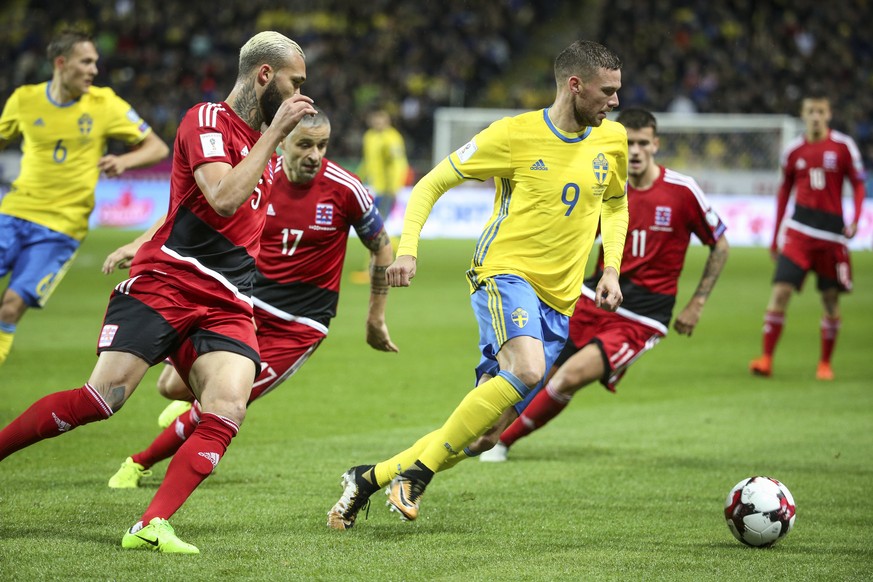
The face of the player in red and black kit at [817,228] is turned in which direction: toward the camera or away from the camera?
toward the camera

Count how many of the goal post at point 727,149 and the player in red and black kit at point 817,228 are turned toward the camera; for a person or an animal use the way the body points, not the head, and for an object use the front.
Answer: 2

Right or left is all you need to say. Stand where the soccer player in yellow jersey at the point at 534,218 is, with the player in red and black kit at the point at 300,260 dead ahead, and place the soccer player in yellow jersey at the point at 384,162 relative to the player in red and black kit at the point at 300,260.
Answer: right

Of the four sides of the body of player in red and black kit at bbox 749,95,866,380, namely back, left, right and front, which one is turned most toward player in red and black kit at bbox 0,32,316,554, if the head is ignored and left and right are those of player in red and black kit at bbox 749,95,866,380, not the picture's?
front

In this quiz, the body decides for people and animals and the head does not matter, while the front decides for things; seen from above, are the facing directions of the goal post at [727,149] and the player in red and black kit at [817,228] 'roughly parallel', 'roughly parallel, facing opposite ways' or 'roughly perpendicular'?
roughly parallel

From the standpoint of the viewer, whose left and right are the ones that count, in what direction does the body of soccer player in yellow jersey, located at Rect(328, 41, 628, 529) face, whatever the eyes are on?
facing the viewer and to the right of the viewer

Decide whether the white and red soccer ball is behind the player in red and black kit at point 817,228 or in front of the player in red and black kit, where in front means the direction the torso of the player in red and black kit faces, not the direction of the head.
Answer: in front

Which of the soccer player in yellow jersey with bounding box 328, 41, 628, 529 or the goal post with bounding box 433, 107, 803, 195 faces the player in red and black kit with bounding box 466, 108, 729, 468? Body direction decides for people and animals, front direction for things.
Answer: the goal post

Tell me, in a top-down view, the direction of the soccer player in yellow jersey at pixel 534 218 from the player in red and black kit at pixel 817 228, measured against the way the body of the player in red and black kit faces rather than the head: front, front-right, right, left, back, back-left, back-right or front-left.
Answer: front

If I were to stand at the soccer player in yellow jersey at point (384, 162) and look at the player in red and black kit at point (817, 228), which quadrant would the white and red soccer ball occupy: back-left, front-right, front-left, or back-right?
front-right

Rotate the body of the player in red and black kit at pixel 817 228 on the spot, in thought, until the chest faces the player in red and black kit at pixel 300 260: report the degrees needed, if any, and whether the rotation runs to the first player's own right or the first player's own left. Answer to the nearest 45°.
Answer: approximately 45° to the first player's own right

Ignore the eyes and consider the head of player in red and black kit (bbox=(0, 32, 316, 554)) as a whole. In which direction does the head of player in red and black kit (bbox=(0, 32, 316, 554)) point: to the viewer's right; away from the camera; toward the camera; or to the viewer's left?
to the viewer's right

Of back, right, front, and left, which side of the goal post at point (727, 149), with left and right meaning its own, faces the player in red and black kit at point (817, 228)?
front

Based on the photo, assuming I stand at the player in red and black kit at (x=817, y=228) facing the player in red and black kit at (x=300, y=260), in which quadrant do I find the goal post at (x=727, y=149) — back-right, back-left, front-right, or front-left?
back-right

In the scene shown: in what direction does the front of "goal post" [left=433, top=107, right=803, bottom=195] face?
toward the camera

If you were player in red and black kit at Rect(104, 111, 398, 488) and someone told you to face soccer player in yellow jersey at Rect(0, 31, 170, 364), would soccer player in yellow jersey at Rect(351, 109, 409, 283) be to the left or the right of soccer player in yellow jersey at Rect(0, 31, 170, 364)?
right

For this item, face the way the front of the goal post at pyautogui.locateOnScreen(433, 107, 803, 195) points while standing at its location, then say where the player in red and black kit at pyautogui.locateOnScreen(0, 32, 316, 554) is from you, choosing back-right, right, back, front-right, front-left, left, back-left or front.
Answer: front

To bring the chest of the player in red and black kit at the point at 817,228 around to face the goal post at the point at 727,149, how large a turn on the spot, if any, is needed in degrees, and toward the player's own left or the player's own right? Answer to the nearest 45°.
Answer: approximately 180°

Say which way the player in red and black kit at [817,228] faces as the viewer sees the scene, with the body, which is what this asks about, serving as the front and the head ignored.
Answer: toward the camera
